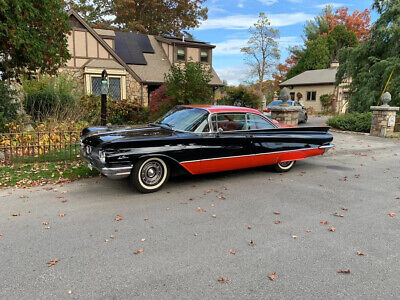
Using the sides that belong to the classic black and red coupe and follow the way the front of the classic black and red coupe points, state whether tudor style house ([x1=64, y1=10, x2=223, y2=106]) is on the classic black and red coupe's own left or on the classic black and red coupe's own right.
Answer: on the classic black and red coupe's own right

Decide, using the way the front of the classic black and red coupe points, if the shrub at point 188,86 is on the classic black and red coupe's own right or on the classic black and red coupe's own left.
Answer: on the classic black and red coupe's own right

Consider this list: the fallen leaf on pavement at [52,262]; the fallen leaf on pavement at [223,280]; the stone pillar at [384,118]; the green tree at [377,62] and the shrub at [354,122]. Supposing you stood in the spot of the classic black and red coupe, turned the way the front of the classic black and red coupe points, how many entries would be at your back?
3

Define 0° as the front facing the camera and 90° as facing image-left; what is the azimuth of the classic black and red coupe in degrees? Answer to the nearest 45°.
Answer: approximately 45°

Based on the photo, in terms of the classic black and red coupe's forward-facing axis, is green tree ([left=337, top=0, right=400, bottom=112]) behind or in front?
behind

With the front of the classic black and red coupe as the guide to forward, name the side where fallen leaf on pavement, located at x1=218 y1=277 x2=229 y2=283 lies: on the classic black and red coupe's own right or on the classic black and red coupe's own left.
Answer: on the classic black and red coupe's own left

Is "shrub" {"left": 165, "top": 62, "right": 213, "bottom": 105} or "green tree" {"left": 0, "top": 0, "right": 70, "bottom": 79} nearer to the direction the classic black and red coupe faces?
the green tree

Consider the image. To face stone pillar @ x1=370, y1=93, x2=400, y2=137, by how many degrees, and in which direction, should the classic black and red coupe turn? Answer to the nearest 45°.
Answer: approximately 180°

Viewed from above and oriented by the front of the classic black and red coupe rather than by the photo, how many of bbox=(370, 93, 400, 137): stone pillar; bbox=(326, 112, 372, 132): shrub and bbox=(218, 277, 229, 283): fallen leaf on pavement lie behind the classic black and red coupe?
2

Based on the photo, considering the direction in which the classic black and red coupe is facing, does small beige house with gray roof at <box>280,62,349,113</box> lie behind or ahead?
behind

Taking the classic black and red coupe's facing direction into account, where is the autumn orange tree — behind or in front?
behind

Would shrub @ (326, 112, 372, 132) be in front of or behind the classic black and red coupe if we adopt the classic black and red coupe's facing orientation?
behind
